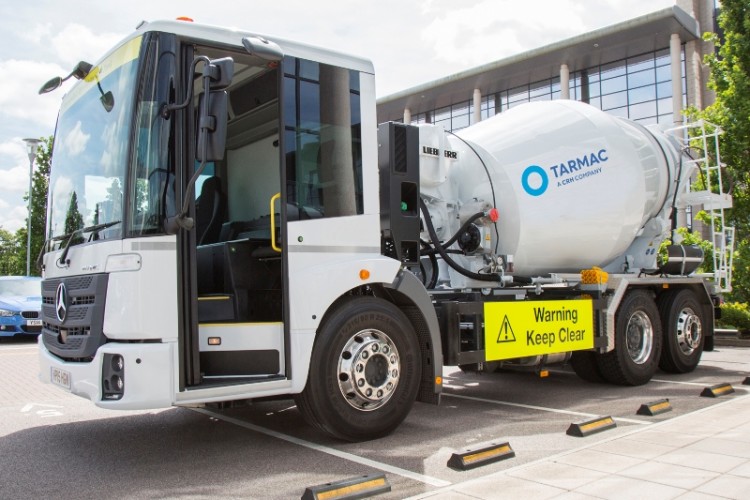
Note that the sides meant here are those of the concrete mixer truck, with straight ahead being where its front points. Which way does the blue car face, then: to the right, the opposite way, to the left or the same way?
to the left

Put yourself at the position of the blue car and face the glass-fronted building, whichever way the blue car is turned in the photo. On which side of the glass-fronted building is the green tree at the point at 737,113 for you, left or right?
right

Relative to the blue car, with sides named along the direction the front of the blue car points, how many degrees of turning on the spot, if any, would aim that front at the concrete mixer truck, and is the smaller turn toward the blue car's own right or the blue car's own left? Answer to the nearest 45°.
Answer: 0° — it already faces it

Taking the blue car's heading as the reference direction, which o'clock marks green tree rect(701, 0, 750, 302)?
The green tree is roughly at 10 o'clock from the blue car.

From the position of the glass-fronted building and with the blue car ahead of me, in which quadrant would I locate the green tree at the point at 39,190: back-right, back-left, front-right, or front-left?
front-right

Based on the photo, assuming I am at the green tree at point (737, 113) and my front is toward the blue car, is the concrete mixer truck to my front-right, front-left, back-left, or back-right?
front-left

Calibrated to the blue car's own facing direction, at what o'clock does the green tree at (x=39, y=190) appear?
The green tree is roughly at 6 o'clock from the blue car.

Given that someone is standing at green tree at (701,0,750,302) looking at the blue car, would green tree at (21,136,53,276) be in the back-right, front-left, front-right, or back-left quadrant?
front-right

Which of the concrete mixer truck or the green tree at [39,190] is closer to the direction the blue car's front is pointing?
the concrete mixer truck

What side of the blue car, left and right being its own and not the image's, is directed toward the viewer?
front

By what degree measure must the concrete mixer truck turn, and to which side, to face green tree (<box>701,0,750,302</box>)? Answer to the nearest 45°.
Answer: approximately 180°

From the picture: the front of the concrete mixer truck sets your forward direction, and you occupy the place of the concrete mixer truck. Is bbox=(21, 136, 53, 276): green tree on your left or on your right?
on your right

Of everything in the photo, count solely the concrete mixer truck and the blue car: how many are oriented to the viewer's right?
0

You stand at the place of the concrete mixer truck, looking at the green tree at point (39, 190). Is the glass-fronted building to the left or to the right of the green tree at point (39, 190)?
right

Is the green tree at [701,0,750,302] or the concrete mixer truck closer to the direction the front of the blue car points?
the concrete mixer truck

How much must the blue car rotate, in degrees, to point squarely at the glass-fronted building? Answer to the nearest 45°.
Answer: approximately 90° to its left

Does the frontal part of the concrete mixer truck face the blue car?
no

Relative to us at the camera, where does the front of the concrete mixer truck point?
facing the viewer and to the left of the viewer
